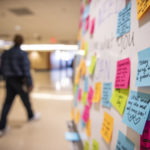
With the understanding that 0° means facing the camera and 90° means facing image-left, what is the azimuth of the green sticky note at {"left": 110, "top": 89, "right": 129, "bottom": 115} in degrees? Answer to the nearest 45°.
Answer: approximately 45°

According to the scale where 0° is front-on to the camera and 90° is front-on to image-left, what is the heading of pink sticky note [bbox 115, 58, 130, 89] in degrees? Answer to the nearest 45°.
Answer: approximately 45°

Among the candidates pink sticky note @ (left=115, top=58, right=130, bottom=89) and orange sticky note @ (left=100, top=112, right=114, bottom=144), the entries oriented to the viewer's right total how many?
0

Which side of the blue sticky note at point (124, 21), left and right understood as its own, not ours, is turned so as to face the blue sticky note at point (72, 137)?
right
